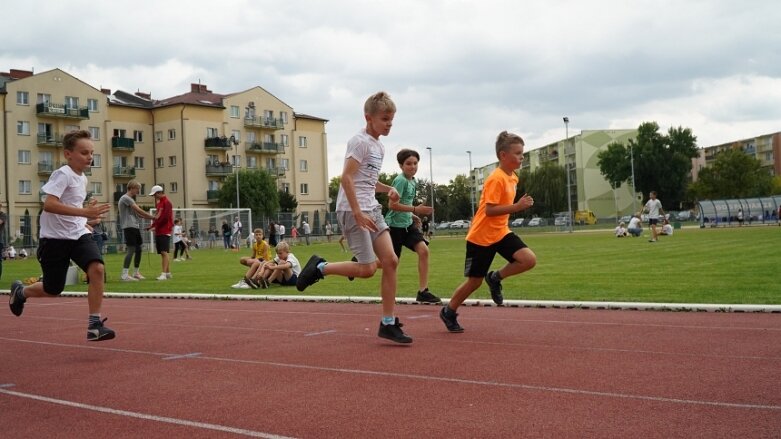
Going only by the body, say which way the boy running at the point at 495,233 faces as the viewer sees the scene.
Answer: to the viewer's right

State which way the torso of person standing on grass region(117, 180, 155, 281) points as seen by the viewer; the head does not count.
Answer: to the viewer's right

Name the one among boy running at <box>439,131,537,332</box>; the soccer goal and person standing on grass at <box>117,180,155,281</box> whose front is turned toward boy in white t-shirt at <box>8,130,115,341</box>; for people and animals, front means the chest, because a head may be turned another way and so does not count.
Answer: the soccer goal

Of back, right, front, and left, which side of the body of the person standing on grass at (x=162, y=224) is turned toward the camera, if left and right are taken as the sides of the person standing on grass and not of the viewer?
left

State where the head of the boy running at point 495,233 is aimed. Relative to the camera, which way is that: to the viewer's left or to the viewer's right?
to the viewer's right

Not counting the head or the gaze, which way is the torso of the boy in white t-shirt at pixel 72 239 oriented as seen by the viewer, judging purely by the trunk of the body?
to the viewer's right

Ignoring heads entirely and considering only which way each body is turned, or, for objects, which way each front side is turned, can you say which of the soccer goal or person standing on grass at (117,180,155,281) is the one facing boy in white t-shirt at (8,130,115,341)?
the soccer goal

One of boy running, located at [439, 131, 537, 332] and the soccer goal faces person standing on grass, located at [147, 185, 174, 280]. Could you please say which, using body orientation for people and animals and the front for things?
the soccer goal
